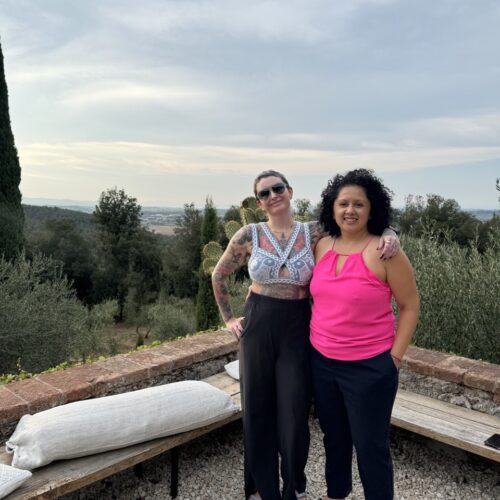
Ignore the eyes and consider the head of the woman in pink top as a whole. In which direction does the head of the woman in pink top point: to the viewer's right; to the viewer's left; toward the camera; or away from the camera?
toward the camera

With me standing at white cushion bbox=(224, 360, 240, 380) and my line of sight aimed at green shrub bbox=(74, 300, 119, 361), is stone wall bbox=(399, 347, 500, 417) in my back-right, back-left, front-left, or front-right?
back-right

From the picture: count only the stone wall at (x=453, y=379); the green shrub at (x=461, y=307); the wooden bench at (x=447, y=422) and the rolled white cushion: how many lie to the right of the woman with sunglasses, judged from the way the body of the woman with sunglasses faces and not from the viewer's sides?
1

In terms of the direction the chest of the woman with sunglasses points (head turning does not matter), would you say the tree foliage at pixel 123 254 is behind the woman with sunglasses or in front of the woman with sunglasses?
behind

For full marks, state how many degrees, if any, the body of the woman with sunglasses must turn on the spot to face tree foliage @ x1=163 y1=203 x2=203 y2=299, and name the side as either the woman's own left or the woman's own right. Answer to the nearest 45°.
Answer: approximately 180°

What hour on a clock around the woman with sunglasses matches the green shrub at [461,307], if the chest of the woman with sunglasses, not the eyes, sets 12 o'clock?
The green shrub is roughly at 7 o'clock from the woman with sunglasses.

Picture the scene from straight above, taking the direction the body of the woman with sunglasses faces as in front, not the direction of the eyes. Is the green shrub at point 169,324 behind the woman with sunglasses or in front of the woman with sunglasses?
behind

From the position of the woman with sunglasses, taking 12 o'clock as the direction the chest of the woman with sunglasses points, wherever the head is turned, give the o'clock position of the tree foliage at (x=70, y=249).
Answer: The tree foliage is roughly at 5 o'clock from the woman with sunglasses.

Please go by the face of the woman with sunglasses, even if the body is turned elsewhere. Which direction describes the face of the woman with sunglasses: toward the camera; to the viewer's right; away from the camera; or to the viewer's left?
toward the camera

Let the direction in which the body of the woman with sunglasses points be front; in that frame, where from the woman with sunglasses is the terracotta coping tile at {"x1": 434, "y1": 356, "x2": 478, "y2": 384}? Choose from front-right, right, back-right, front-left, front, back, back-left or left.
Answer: back-left

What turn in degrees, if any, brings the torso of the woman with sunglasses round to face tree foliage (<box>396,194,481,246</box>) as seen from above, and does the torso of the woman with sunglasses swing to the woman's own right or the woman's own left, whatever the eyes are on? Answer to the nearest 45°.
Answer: approximately 180°

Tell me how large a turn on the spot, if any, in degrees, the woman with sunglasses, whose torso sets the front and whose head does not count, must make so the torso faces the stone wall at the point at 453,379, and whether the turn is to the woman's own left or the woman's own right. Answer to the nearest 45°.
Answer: approximately 135° to the woman's own left

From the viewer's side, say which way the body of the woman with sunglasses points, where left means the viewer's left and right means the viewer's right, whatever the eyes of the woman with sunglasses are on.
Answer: facing the viewer

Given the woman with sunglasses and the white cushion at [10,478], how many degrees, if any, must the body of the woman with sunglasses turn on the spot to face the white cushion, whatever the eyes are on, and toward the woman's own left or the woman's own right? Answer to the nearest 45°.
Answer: approximately 45° to the woman's own right

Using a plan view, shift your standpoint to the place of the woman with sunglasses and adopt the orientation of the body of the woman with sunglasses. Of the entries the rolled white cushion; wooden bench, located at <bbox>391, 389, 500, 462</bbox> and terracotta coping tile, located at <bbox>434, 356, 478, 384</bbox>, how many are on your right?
1

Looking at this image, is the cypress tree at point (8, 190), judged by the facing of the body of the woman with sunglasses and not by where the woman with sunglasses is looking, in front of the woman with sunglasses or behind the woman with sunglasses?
behind

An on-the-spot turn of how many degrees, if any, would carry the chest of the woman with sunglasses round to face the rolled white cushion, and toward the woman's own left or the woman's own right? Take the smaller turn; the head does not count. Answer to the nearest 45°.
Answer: approximately 90° to the woman's own right
